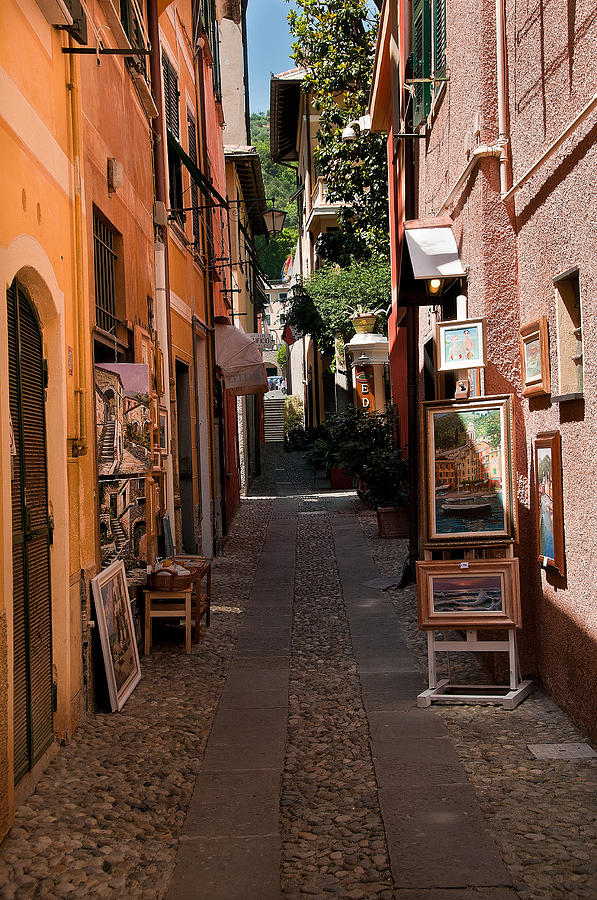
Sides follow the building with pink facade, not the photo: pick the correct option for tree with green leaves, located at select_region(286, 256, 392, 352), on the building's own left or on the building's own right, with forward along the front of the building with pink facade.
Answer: on the building's own right

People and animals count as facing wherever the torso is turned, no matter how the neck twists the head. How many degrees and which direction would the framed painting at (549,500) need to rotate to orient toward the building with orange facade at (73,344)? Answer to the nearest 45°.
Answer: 0° — it already faces it

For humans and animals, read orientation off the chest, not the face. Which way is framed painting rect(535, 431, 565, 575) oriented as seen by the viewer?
to the viewer's left

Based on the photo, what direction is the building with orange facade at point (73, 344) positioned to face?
to the viewer's right

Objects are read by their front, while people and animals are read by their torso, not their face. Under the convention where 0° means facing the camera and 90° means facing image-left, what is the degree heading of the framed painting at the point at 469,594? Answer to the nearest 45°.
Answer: approximately 0°

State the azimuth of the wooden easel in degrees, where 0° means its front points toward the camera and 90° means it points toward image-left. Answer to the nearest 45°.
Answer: approximately 0°

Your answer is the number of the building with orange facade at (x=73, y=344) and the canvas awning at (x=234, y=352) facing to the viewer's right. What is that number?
2

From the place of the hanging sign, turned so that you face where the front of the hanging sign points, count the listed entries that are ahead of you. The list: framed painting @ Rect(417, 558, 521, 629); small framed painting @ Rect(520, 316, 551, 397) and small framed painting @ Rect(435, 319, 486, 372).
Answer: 3

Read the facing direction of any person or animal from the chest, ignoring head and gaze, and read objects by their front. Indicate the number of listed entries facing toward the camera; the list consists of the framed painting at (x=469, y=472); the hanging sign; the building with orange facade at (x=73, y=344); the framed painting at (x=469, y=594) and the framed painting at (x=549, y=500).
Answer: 3
